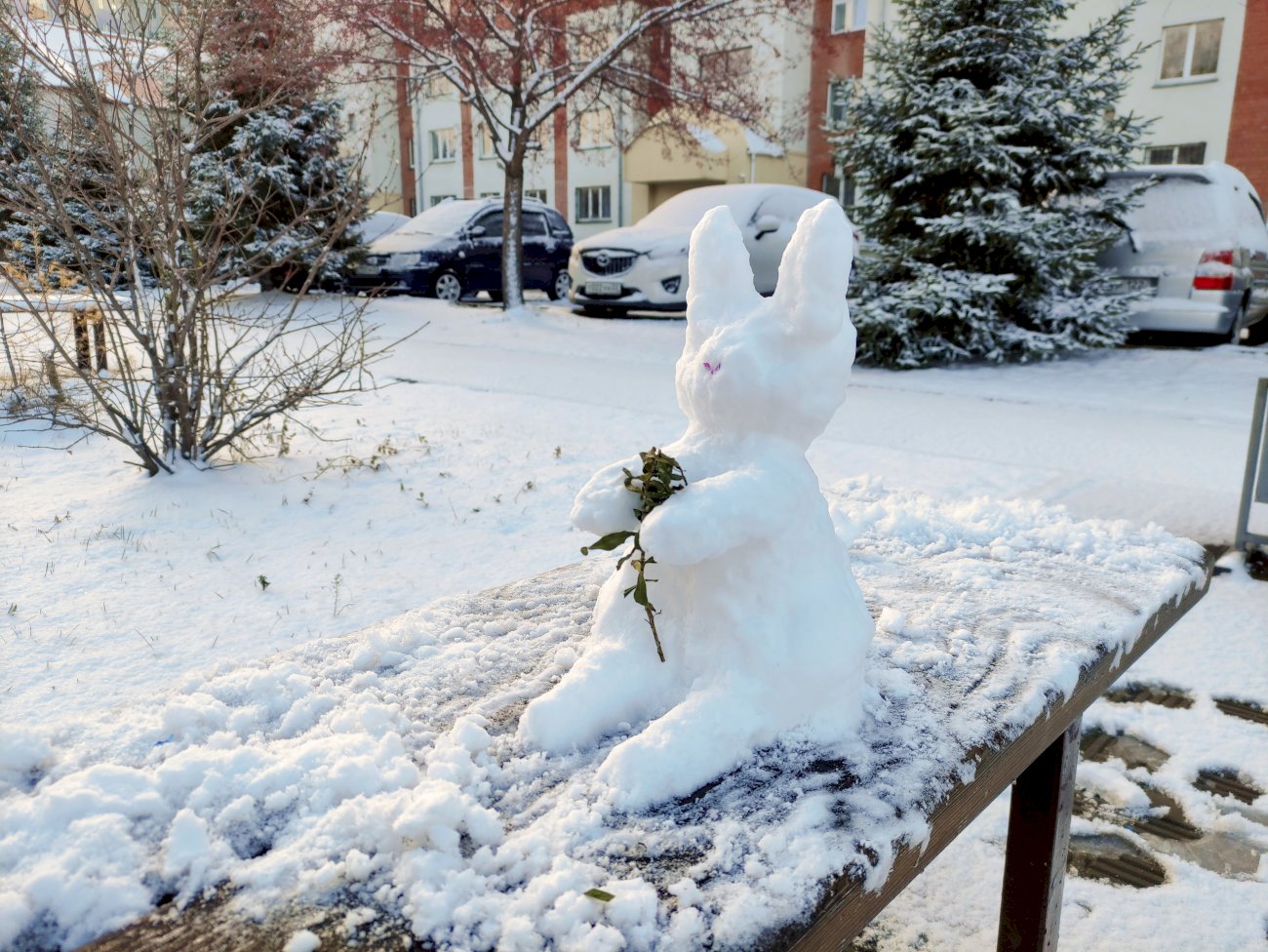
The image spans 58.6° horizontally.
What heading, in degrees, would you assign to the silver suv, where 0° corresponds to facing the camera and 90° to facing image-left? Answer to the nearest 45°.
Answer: approximately 225°

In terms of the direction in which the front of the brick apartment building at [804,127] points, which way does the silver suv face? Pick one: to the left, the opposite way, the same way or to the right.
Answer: the opposite way

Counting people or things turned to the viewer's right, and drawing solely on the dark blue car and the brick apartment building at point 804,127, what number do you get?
0

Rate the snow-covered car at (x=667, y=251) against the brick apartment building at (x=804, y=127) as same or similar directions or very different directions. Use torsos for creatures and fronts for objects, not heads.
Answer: same or similar directions

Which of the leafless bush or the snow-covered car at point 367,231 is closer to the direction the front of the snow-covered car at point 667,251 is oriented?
the leafless bush

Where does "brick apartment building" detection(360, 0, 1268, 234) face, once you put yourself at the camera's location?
facing the viewer and to the left of the viewer

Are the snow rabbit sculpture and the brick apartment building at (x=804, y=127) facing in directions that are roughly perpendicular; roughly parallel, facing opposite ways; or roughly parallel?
roughly parallel

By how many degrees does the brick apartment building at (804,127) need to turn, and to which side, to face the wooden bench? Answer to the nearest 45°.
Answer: approximately 45° to its left
